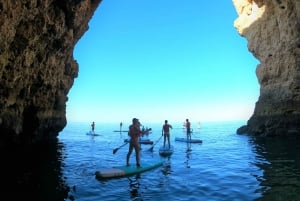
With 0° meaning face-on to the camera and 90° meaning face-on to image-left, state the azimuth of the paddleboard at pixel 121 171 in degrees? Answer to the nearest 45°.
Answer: approximately 225°
